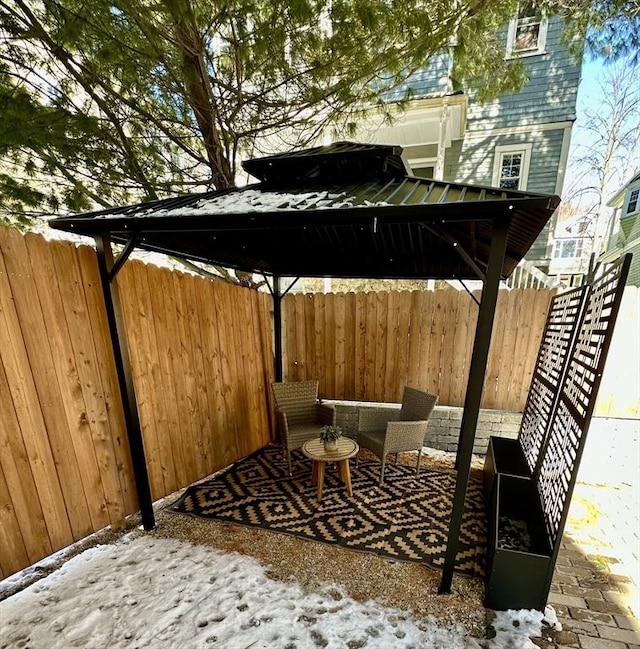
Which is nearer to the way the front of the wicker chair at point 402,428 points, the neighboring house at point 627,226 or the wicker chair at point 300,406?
the wicker chair

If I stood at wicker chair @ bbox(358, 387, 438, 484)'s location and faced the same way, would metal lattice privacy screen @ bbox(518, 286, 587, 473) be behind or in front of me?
behind

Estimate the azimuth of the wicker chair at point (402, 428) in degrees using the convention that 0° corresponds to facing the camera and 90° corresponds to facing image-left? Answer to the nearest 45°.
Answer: approximately 45°

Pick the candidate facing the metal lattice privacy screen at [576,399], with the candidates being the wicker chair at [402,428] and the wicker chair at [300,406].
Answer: the wicker chair at [300,406]

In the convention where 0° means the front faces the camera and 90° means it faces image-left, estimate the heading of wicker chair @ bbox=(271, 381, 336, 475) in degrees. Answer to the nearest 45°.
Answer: approximately 315°

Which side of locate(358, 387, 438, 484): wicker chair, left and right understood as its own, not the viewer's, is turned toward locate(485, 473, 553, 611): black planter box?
left

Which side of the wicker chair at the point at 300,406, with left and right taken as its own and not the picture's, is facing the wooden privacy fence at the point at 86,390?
right

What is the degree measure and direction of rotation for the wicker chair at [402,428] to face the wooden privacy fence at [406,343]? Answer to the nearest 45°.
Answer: approximately 135° to its right

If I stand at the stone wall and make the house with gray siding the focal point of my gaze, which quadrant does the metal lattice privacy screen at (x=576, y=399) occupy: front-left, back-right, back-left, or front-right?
back-right

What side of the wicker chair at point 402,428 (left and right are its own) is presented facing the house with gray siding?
back

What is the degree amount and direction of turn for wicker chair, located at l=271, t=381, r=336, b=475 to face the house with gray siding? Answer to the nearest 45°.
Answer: approximately 90° to its left
